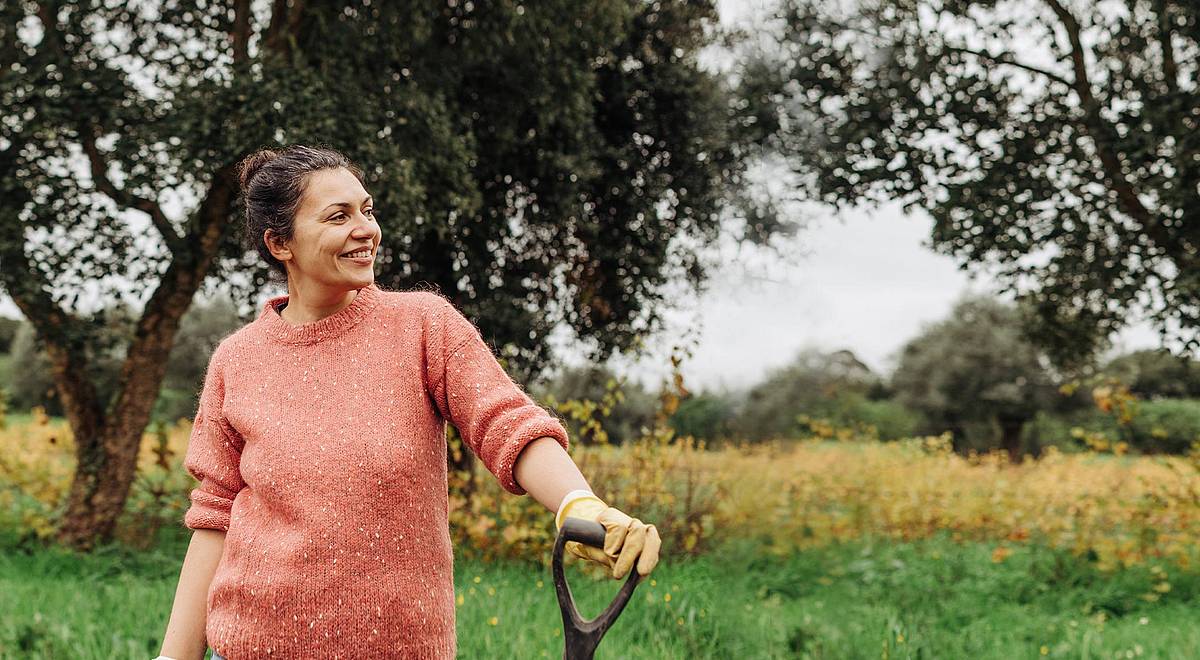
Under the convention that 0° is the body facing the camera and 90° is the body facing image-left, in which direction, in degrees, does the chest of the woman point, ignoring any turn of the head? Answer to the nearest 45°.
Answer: approximately 0°

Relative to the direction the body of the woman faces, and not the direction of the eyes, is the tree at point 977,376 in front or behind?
behind

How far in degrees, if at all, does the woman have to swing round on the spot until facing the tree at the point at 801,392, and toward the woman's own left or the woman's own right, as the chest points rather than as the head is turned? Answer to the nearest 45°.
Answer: approximately 135° to the woman's own left

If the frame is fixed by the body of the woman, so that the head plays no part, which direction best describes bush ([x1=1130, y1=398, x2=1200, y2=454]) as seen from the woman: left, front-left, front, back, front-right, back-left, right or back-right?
back-left

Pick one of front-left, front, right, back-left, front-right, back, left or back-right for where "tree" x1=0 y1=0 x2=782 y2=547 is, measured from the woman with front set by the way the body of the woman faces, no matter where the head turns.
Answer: back

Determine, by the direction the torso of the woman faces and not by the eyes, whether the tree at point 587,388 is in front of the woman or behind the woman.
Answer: behind

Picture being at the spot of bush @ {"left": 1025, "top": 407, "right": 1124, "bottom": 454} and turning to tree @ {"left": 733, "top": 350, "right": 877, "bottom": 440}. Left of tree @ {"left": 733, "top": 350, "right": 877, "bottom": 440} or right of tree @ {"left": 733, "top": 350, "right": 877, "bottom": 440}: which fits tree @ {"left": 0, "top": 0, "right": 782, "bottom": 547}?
left

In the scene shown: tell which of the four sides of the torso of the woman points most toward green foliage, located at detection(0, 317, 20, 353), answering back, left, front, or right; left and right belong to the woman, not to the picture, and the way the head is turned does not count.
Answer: back
